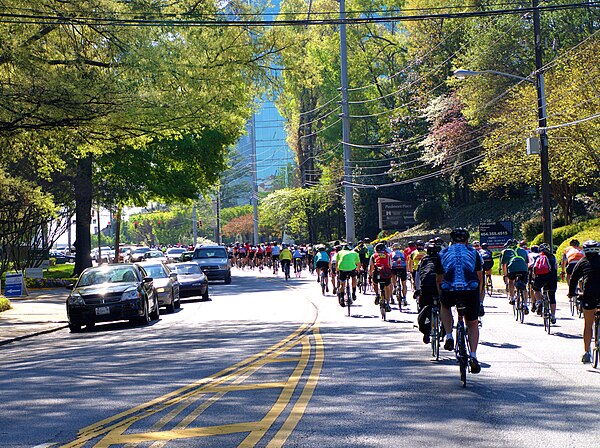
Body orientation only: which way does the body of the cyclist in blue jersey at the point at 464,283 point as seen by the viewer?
away from the camera

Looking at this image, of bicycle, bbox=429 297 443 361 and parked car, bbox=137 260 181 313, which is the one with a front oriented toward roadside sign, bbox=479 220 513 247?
the bicycle

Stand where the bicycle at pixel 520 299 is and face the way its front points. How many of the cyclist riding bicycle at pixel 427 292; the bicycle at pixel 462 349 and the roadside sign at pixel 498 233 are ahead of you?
1

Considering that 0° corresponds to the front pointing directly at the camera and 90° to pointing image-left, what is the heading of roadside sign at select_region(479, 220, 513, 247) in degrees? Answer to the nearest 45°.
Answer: approximately 0°

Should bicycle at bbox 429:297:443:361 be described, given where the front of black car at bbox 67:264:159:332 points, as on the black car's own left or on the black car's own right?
on the black car's own left

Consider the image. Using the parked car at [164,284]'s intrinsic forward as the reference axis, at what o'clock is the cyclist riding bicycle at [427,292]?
The cyclist riding bicycle is roughly at 10 o'clock from the parked car.

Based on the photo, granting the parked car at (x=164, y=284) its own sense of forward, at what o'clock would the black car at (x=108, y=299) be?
the black car at (x=108, y=299) is roughly at 11 o'clock from the parked car at (x=164, y=284).

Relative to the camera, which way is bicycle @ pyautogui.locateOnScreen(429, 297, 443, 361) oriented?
away from the camera

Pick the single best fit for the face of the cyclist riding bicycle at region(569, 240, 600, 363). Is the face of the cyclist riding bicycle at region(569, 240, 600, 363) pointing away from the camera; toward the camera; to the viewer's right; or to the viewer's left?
away from the camera

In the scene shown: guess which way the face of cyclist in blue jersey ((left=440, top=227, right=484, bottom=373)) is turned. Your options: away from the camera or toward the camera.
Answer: away from the camera

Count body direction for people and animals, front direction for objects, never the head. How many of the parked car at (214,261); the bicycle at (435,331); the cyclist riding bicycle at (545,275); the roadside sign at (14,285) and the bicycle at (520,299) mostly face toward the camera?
2

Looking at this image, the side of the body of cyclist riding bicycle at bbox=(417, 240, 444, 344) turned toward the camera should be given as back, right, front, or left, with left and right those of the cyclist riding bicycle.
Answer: back

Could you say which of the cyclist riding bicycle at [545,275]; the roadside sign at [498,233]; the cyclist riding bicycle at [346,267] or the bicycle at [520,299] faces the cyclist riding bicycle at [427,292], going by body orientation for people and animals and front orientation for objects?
the roadside sign

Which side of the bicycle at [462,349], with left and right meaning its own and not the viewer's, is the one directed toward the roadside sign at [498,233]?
front

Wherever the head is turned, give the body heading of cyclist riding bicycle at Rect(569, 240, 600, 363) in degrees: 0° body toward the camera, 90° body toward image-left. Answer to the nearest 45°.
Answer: approximately 180°
